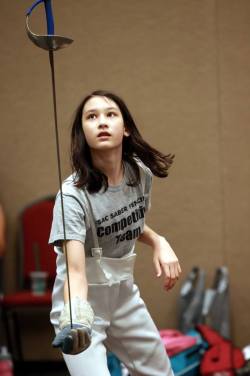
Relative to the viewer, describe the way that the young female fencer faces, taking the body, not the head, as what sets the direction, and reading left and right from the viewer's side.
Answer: facing the viewer and to the right of the viewer

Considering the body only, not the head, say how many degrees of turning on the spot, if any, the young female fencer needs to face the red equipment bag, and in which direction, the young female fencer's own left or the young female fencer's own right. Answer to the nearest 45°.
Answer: approximately 135° to the young female fencer's own left
